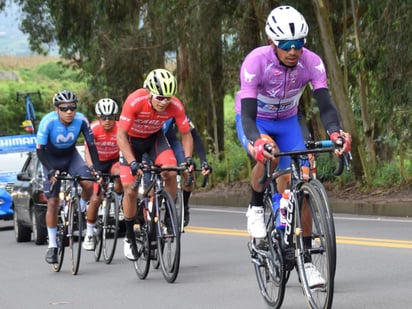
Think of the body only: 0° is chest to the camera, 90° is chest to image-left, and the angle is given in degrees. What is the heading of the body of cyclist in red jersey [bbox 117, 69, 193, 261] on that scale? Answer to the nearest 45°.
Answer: approximately 315°

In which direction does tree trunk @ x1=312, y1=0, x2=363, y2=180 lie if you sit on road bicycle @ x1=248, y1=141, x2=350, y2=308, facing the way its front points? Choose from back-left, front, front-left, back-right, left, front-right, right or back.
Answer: back-left

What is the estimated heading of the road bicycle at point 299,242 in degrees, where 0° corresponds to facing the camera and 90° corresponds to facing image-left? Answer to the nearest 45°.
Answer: approximately 315°

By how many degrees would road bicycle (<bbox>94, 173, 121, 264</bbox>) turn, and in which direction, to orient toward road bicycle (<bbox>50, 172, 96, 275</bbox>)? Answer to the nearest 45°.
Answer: approximately 45° to its right

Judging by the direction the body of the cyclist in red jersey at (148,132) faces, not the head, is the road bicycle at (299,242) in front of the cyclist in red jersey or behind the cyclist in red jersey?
in front

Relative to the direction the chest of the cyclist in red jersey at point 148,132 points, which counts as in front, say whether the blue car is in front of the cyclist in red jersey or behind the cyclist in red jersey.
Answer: behind

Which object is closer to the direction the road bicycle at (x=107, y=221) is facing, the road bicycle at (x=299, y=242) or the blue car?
the road bicycle
